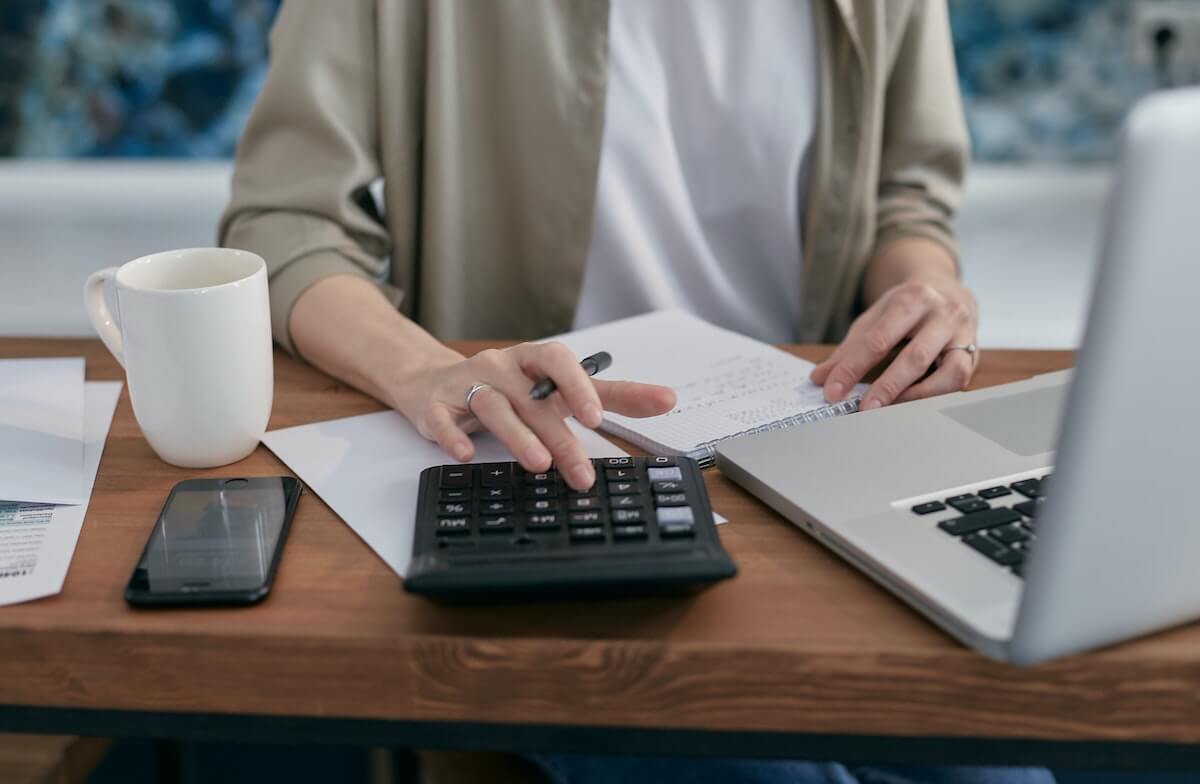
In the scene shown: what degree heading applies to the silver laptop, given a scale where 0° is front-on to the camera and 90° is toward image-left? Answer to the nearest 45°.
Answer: approximately 135°

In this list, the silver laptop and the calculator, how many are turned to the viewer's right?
0

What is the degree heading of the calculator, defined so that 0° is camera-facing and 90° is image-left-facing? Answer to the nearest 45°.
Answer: approximately 180°

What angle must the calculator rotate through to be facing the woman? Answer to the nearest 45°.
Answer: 0° — it already faces them

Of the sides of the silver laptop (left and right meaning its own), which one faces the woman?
front

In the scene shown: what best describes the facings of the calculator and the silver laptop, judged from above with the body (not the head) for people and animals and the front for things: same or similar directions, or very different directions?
same or similar directions
